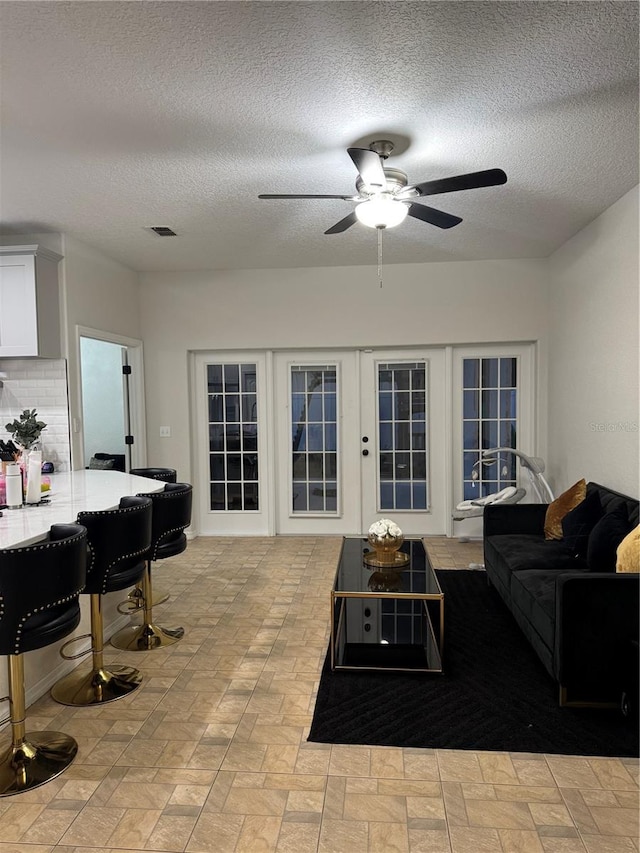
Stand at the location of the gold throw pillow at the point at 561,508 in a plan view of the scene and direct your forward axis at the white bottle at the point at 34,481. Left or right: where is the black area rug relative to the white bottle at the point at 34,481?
left

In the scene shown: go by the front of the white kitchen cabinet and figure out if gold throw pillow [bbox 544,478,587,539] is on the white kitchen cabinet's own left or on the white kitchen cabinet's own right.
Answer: on the white kitchen cabinet's own left

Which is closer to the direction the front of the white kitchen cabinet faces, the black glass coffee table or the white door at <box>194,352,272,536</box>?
the black glass coffee table
